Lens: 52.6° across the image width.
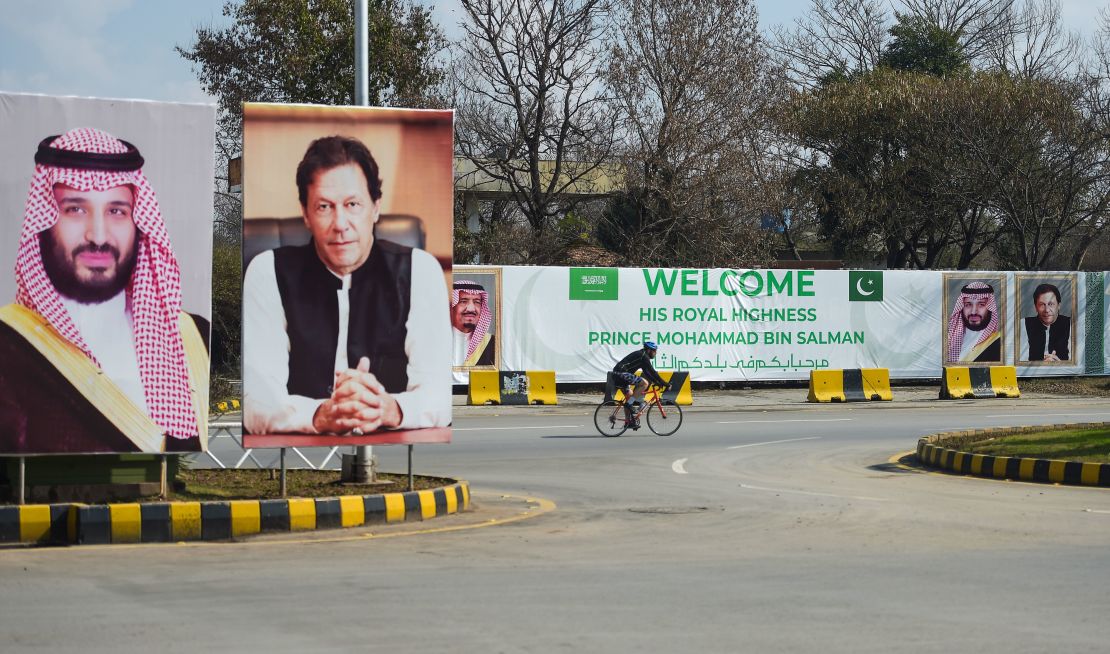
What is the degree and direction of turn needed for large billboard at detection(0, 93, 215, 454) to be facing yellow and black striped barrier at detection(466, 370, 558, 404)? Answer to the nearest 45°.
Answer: approximately 135° to its left

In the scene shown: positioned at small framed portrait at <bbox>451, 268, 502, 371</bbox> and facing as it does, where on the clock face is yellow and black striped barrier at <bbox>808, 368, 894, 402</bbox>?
The yellow and black striped barrier is roughly at 9 o'clock from the small framed portrait.

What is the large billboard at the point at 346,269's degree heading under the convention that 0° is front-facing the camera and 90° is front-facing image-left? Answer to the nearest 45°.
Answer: approximately 0°

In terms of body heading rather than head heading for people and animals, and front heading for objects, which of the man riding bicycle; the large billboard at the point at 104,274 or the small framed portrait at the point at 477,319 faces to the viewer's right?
the man riding bicycle

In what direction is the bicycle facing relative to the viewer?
to the viewer's right

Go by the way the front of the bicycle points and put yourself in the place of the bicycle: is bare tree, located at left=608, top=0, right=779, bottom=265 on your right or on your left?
on your left

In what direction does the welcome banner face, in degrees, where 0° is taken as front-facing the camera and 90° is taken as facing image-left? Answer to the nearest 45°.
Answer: approximately 0°

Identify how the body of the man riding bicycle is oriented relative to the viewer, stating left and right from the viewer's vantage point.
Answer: facing to the right of the viewer

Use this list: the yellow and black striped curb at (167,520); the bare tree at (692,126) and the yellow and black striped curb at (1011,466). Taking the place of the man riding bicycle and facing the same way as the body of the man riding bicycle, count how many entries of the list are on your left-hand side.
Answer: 1

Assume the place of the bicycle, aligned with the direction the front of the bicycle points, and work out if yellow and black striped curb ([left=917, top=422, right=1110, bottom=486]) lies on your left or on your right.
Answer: on your right
